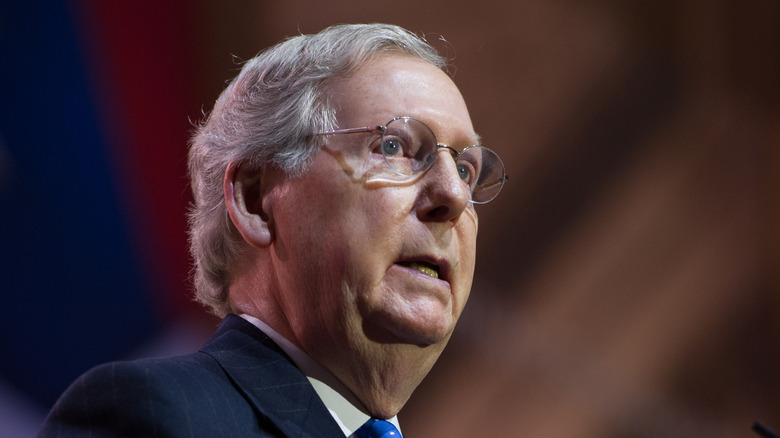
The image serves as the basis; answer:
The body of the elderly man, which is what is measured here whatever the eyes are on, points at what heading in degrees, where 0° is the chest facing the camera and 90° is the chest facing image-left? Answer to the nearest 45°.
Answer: approximately 315°
